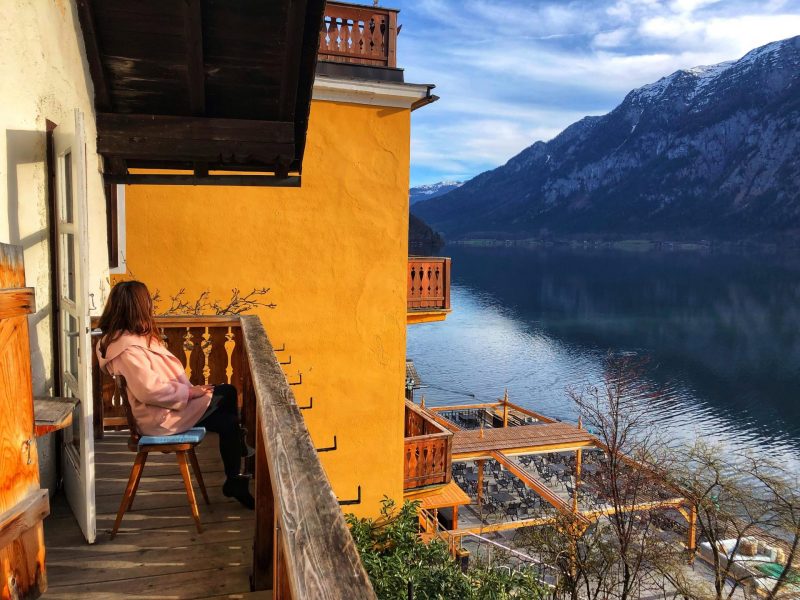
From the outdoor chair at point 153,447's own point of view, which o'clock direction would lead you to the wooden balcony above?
The wooden balcony above is roughly at 10 o'clock from the outdoor chair.

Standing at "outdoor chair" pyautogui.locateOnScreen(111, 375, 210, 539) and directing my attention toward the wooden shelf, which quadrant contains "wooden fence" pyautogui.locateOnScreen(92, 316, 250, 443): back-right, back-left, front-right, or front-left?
back-right

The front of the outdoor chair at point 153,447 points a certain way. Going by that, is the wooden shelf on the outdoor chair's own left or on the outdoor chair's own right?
on the outdoor chair's own right

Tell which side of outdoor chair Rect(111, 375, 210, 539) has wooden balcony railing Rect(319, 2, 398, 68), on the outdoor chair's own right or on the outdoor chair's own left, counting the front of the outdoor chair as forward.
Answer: on the outdoor chair's own left

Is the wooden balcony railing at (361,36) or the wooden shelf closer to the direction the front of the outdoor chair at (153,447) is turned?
the wooden balcony railing

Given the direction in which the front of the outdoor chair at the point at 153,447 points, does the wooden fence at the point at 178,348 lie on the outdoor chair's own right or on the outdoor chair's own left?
on the outdoor chair's own left

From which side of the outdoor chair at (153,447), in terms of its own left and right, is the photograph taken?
right
